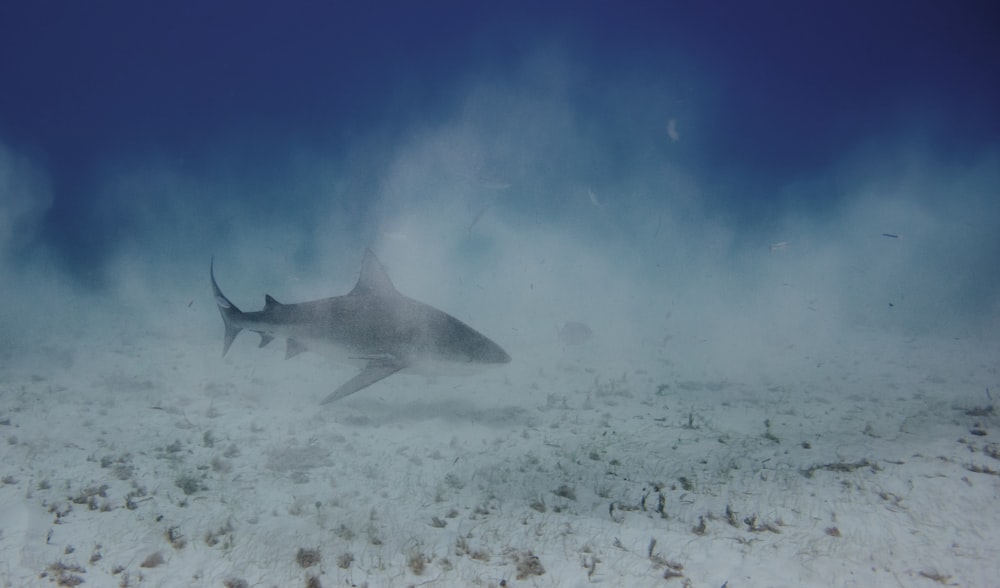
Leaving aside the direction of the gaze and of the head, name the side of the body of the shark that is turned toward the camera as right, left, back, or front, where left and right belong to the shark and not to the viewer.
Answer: right

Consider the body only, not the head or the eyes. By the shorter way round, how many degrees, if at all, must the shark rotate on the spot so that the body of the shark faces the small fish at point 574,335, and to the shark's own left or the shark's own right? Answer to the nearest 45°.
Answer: approximately 45° to the shark's own left
